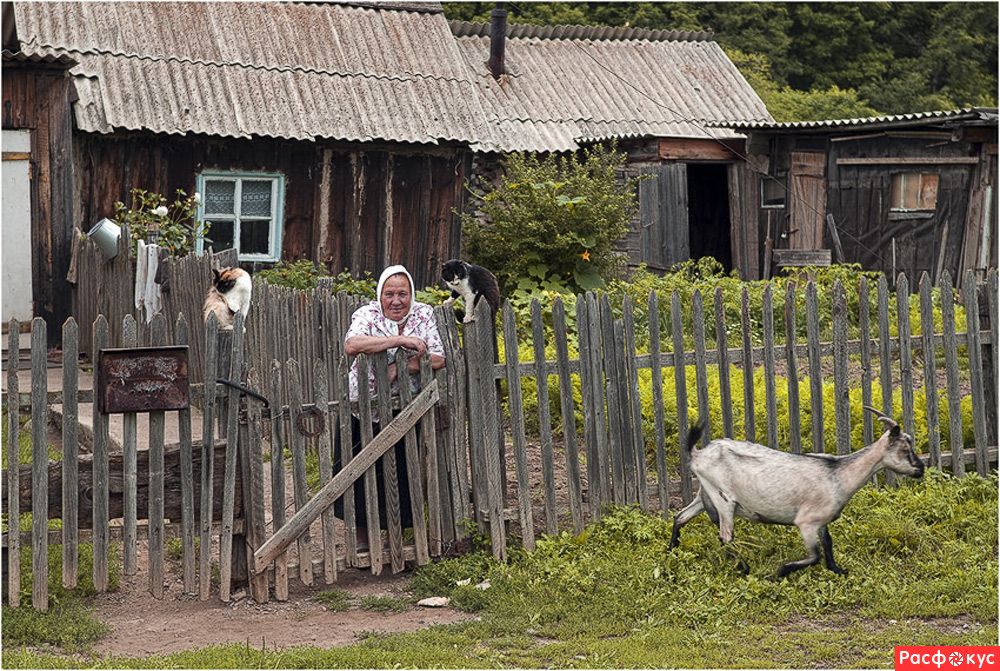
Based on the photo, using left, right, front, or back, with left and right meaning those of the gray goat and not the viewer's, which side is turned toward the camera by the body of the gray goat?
right

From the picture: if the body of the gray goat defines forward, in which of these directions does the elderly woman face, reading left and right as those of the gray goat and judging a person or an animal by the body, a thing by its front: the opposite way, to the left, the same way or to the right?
to the right

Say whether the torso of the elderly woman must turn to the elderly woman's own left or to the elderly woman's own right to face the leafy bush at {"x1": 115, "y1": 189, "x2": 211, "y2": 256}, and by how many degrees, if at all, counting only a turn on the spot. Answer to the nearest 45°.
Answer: approximately 180°

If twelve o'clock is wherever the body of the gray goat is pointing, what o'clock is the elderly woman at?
The elderly woman is roughly at 6 o'clock from the gray goat.

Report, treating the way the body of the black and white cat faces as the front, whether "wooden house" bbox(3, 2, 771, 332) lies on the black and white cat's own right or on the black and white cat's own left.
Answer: on the black and white cat's own right

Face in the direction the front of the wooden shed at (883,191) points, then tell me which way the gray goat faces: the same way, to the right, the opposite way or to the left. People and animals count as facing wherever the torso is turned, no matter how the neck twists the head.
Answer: to the left

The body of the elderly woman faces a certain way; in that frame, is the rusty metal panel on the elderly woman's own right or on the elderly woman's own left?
on the elderly woman's own right

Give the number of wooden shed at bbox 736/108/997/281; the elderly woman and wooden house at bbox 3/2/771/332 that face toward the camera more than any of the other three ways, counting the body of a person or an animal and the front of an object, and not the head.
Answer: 3

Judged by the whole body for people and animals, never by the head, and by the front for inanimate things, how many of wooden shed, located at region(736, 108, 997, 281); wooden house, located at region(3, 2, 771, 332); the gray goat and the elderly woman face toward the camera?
3

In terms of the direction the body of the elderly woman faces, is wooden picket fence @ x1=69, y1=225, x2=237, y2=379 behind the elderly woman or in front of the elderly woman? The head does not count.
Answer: behind

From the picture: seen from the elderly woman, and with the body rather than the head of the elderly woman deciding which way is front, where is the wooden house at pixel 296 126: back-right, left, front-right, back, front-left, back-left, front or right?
back
